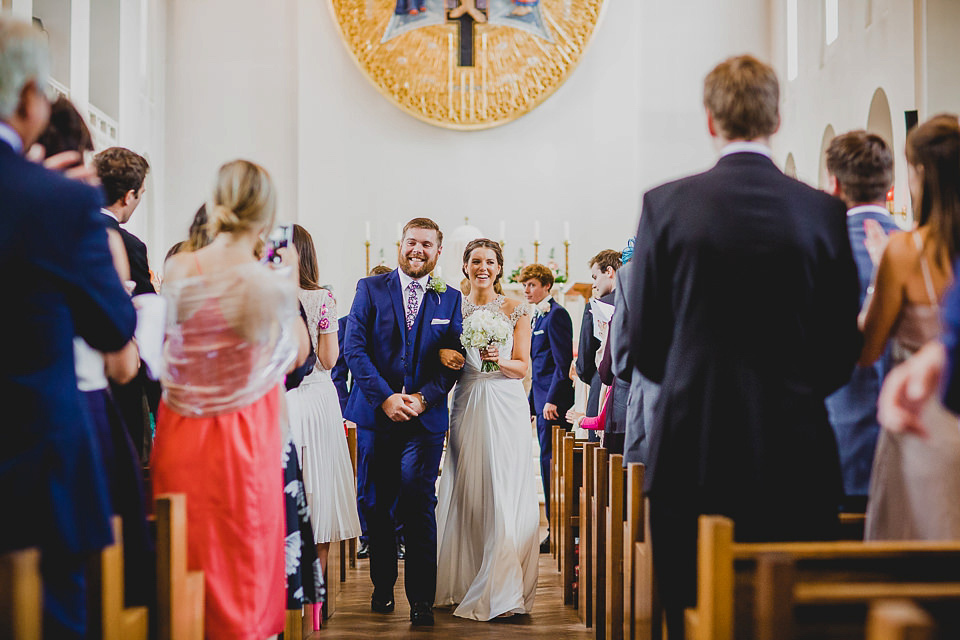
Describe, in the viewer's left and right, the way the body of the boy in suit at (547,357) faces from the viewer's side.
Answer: facing the viewer and to the left of the viewer

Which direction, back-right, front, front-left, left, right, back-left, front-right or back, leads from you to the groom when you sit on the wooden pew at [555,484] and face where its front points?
back-left

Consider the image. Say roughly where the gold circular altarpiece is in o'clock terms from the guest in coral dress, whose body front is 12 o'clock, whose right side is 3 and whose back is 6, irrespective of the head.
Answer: The gold circular altarpiece is roughly at 11 o'clock from the guest in coral dress.

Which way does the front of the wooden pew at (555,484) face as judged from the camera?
facing away from the viewer

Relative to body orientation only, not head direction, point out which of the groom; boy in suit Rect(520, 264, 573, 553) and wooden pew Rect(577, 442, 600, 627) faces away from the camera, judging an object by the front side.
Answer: the wooden pew

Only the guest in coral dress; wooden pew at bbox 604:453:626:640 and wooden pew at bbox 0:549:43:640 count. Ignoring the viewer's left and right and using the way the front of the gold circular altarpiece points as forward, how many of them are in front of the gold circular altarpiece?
3

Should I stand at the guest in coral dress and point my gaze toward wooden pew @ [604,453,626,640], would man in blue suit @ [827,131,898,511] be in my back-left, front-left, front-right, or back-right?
front-right

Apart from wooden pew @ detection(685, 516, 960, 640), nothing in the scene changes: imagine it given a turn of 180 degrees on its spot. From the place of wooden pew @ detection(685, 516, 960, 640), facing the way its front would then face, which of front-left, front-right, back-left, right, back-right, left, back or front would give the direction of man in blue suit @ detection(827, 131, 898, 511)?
back

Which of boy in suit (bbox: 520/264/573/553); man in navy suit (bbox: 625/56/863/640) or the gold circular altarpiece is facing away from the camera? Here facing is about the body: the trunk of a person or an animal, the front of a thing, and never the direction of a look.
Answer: the man in navy suit

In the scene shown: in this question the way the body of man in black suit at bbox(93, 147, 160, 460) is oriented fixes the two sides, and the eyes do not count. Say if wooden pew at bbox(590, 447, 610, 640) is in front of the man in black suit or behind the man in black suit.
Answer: in front

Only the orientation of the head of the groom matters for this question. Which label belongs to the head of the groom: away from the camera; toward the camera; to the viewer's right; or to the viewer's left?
toward the camera

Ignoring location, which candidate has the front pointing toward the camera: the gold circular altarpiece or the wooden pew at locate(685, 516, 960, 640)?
the gold circular altarpiece

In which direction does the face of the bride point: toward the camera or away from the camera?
toward the camera

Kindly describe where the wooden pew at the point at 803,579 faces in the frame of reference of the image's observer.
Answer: facing away from the viewer

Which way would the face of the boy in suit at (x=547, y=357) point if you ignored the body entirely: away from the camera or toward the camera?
toward the camera

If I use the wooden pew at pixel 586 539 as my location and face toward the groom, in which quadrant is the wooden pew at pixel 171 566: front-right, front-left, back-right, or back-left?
front-left

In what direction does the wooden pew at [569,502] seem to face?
away from the camera

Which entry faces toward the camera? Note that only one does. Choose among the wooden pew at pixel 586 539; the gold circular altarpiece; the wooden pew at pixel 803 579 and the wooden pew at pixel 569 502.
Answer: the gold circular altarpiece

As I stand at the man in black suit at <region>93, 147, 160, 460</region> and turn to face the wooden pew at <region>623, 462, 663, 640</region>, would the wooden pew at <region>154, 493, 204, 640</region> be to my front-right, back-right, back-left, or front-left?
front-right

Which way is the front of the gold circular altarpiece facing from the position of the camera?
facing the viewer

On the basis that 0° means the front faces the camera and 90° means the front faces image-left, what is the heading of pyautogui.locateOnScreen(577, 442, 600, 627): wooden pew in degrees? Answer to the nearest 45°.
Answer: approximately 180°
